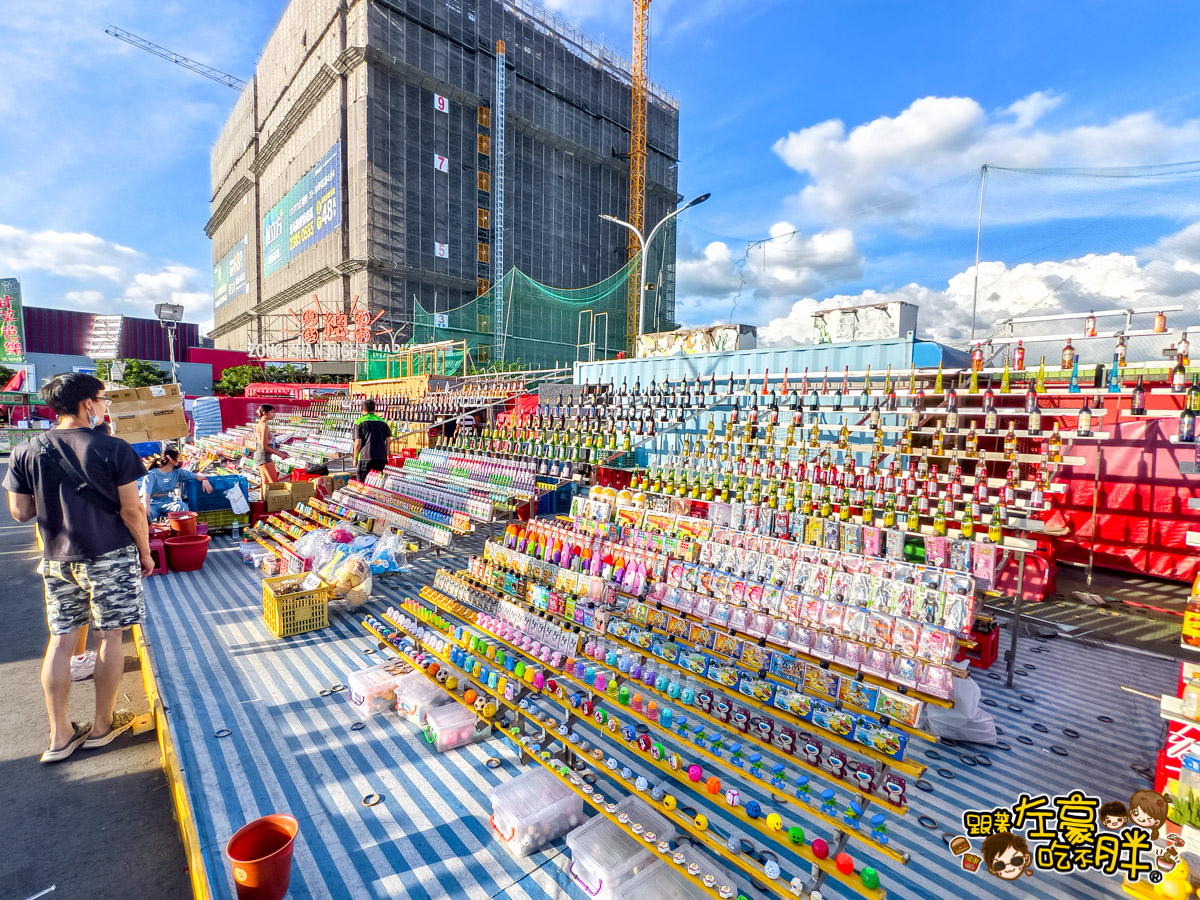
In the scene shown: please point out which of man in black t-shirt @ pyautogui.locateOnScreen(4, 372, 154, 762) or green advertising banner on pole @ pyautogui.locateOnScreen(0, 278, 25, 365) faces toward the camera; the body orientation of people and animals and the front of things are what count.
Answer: the green advertising banner on pole

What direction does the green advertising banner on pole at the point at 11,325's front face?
toward the camera

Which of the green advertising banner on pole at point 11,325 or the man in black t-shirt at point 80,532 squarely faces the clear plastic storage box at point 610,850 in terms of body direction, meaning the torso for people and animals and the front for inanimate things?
the green advertising banner on pole

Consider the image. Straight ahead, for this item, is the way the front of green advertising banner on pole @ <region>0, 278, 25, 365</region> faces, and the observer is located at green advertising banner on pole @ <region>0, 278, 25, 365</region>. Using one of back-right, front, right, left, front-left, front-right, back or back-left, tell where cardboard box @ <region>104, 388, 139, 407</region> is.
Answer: front

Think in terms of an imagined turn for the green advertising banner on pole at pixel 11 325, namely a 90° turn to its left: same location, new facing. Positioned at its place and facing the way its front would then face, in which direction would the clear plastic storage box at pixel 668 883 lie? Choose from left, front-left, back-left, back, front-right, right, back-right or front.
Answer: right

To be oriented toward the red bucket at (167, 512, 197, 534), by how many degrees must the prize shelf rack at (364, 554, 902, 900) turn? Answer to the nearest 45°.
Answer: approximately 90° to its right

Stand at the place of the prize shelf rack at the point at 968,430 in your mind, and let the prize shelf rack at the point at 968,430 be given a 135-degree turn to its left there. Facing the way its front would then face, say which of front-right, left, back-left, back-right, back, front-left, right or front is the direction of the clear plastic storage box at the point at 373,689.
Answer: back-right

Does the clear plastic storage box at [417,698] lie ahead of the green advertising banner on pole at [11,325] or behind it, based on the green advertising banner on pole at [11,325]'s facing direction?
ahead

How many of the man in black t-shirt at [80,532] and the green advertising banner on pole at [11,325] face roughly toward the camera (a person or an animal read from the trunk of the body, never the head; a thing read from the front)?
1

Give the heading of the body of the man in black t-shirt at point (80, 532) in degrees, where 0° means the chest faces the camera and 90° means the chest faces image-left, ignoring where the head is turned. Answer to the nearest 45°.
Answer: approximately 225°

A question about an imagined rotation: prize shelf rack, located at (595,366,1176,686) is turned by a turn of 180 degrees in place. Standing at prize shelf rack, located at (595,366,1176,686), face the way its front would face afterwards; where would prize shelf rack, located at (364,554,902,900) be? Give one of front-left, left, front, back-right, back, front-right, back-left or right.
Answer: back

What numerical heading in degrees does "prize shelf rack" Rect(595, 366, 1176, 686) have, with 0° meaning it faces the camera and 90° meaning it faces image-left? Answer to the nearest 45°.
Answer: approximately 45°

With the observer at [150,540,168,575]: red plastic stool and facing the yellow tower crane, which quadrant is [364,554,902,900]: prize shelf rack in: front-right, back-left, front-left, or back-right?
back-right

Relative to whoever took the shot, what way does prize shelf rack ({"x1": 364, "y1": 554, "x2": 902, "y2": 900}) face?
facing the viewer and to the left of the viewer
